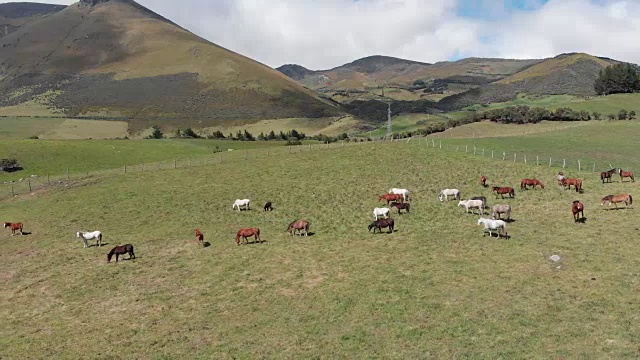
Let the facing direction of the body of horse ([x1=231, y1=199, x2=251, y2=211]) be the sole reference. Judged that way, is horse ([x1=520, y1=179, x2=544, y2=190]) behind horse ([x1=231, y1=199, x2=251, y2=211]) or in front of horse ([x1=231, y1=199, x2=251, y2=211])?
behind

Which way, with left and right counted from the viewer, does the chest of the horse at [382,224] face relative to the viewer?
facing to the left of the viewer

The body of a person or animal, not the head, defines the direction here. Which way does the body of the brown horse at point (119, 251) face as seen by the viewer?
to the viewer's left

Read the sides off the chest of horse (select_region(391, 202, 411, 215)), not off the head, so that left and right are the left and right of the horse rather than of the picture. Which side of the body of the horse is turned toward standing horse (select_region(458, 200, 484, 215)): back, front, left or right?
back

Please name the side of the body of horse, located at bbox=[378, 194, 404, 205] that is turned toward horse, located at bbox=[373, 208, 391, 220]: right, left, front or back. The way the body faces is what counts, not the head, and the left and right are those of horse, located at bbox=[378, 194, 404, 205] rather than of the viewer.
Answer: left

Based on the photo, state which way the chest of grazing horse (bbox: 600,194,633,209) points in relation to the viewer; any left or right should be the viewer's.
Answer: facing to the left of the viewer

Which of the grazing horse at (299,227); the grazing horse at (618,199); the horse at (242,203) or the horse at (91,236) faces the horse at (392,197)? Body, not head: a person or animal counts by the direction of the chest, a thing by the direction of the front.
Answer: the grazing horse at (618,199)

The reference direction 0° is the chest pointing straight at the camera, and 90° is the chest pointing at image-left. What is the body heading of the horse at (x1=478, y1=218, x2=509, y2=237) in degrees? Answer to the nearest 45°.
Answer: approximately 90°

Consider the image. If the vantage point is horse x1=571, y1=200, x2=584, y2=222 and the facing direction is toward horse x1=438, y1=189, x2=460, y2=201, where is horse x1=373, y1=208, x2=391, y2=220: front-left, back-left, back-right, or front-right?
front-left

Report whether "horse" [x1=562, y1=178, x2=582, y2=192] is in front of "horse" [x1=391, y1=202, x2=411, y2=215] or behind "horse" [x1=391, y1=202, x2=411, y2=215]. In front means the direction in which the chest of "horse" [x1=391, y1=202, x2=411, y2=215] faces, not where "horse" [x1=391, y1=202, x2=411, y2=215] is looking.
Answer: behind

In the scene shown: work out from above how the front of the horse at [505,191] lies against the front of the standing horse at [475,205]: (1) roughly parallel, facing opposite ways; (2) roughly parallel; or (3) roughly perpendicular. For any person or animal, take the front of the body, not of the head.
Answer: roughly parallel

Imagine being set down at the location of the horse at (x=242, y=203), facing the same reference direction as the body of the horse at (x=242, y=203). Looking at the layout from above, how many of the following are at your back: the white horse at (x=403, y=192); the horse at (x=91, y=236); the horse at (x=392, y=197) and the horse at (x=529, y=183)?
3

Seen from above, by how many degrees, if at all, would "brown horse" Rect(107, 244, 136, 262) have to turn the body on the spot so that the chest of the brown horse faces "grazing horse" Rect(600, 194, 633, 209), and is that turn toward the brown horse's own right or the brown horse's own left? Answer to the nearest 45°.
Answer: approximately 180°
